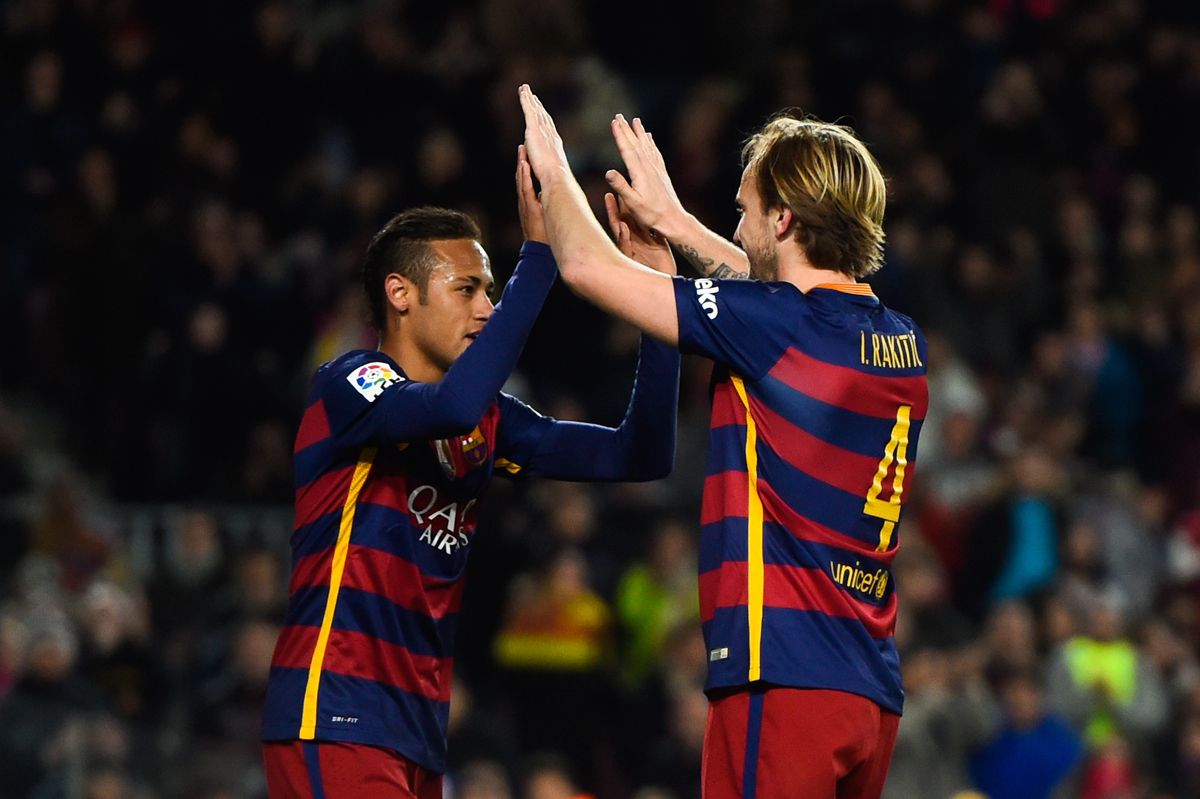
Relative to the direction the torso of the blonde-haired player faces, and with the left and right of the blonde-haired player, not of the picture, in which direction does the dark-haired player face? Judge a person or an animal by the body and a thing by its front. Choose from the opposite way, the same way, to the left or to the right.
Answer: the opposite way

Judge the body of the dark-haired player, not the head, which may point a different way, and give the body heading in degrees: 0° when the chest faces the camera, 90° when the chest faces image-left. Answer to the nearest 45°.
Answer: approximately 315°

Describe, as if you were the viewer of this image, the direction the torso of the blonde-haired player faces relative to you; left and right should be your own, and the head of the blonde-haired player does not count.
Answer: facing away from the viewer and to the left of the viewer

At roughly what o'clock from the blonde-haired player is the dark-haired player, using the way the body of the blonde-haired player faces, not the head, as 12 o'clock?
The dark-haired player is roughly at 11 o'clock from the blonde-haired player.

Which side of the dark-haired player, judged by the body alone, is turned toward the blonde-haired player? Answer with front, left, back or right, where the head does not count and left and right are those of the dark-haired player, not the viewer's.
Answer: front
